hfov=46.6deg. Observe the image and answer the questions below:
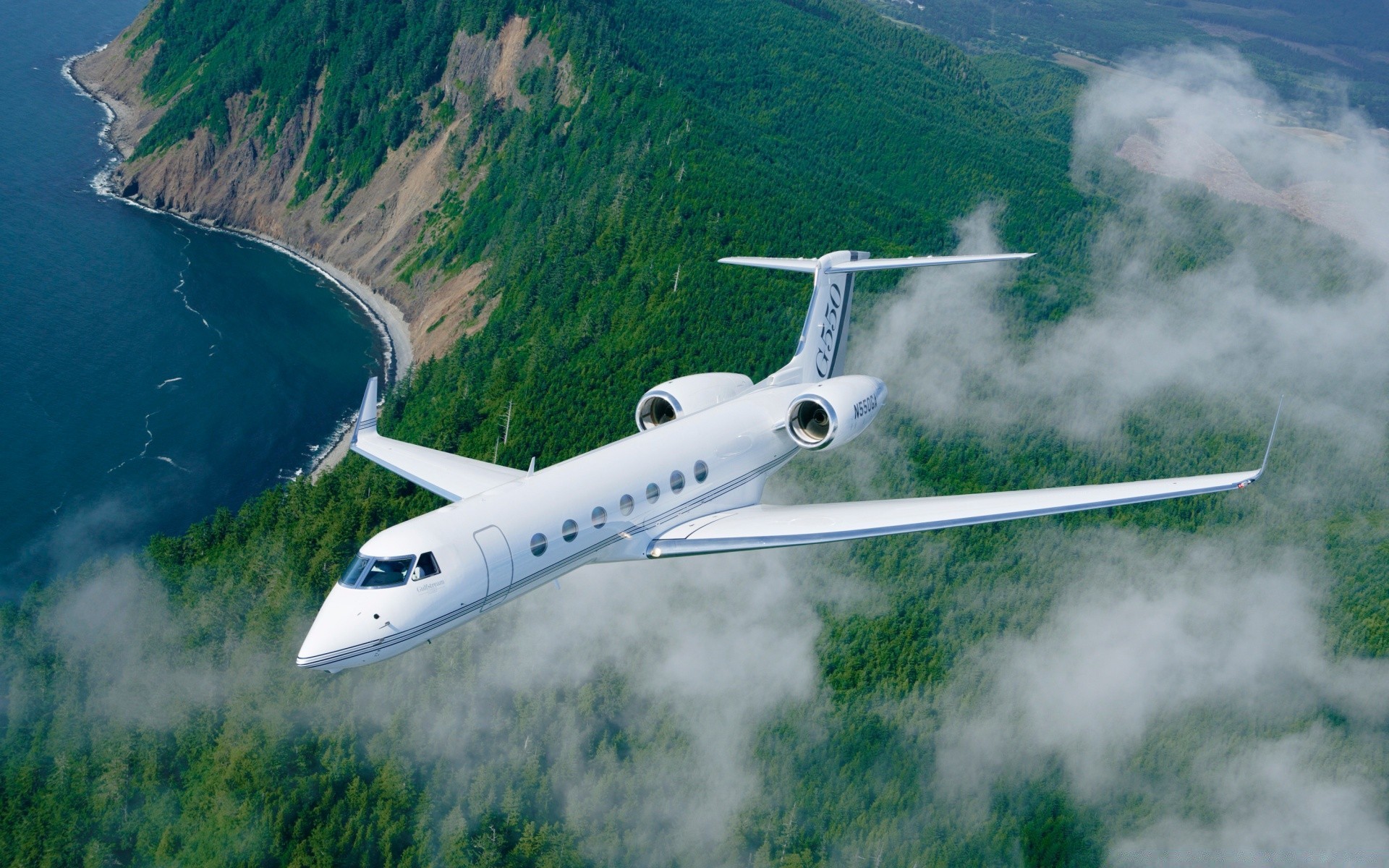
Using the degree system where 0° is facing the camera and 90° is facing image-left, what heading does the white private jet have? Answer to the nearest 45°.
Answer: approximately 45°
